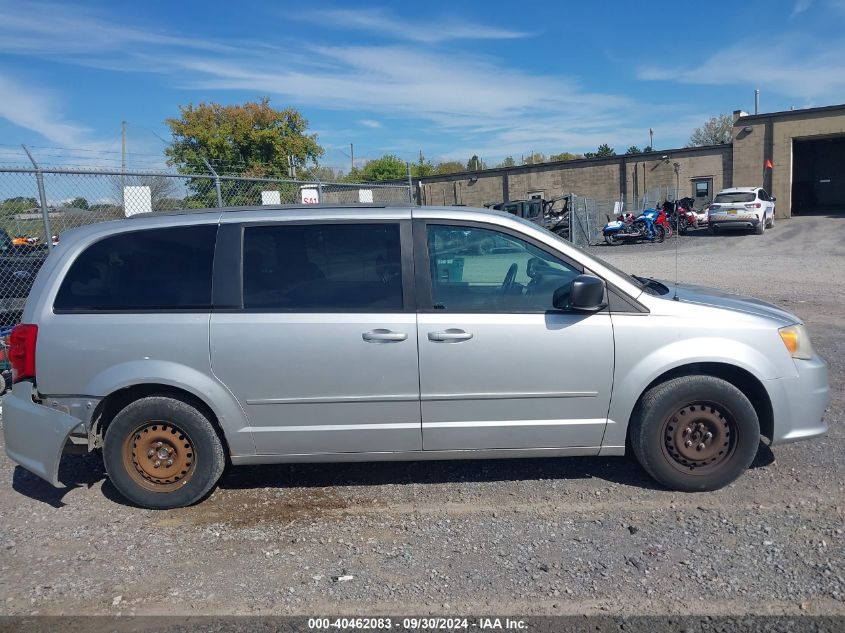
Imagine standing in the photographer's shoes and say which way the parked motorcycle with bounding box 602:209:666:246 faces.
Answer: facing to the right of the viewer

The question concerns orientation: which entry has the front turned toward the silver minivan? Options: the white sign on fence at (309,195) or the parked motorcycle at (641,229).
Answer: the white sign on fence

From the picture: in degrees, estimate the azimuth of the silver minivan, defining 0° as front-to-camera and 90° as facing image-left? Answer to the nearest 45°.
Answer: approximately 270°

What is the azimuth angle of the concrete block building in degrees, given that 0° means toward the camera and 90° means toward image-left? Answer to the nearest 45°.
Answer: approximately 45°

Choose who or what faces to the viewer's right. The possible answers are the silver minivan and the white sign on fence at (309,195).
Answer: the silver minivan

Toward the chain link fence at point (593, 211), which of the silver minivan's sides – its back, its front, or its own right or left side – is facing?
left

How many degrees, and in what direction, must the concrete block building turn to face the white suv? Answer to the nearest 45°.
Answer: approximately 45° to its left
